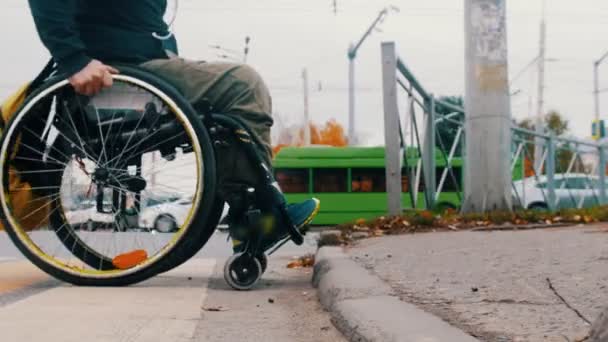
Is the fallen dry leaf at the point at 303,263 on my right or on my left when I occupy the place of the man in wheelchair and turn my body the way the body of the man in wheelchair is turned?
on my left

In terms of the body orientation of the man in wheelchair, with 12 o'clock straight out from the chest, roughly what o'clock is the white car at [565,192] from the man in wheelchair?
The white car is roughly at 10 o'clock from the man in wheelchair.

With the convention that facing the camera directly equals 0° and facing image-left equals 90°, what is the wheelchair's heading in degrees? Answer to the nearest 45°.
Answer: approximately 270°

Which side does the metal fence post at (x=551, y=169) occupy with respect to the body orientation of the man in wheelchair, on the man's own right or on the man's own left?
on the man's own left

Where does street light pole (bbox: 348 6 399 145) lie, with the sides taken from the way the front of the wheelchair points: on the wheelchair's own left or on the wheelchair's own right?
on the wheelchair's own left

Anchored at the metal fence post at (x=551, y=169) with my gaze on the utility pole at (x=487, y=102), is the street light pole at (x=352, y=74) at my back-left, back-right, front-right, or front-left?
back-right

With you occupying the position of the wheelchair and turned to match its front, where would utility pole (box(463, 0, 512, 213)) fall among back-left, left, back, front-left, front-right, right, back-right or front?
front-left

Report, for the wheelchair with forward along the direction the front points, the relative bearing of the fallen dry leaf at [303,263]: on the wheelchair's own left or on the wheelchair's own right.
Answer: on the wheelchair's own left

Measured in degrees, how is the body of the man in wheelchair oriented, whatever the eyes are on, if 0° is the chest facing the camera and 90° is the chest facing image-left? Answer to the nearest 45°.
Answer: approximately 270°
